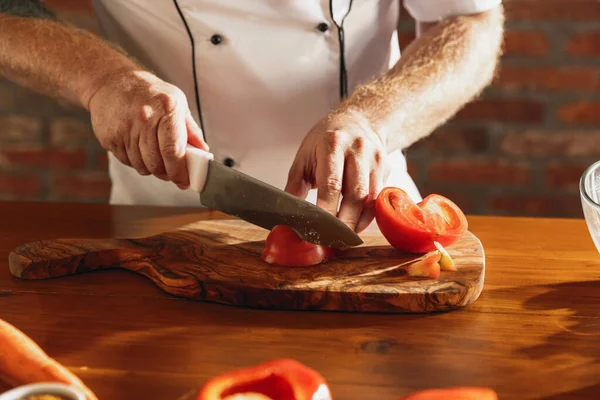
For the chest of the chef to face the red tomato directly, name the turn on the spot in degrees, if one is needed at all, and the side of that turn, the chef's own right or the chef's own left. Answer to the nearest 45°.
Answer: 0° — they already face it

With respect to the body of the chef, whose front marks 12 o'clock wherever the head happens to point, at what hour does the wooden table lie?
The wooden table is roughly at 12 o'clock from the chef.

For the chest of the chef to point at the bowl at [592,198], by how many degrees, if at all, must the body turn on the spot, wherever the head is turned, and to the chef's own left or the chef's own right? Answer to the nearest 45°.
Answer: approximately 45° to the chef's own left

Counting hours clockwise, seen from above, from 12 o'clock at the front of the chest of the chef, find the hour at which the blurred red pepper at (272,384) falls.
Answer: The blurred red pepper is roughly at 12 o'clock from the chef.

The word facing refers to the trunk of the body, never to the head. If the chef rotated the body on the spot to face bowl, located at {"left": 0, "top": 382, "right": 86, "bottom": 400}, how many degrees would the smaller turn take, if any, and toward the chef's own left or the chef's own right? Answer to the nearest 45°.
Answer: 0° — they already face it

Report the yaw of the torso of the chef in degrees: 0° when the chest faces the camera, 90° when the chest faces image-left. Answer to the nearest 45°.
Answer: approximately 0°
